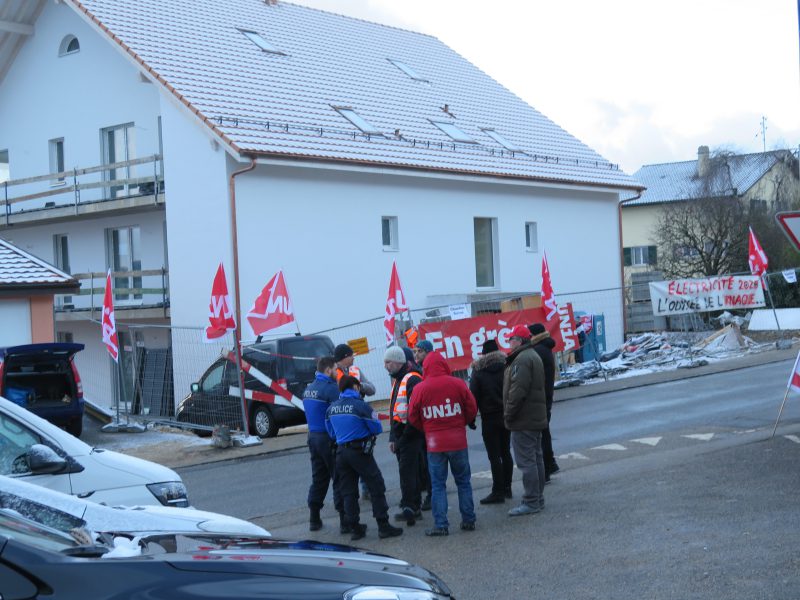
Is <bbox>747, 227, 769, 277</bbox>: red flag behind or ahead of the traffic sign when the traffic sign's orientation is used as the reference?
behind

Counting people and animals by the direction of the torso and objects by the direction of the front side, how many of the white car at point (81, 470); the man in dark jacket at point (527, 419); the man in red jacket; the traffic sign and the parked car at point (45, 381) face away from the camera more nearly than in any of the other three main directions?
2

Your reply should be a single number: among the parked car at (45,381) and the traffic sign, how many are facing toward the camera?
1

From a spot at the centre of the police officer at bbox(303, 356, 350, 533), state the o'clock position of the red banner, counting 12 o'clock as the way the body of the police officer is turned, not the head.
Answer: The red banner is roughly at 11 o'clock from the police officer.

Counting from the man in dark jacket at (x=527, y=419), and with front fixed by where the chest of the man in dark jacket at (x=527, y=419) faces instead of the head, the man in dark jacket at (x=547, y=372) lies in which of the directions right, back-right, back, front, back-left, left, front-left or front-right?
right

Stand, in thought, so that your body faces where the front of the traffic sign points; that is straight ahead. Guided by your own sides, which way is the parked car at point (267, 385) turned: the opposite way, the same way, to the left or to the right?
to the right

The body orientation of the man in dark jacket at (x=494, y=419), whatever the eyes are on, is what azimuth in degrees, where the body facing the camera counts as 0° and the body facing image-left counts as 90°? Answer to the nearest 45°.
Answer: approximately 135°

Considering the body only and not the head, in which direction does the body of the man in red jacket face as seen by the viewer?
away from the camera

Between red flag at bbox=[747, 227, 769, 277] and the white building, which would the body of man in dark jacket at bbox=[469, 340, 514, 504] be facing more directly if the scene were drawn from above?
the white building

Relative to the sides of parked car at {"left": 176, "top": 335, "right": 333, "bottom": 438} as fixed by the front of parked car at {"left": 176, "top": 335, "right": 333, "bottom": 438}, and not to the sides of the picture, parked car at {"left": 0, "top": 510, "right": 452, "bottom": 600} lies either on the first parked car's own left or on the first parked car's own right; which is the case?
on the first parked car's own left

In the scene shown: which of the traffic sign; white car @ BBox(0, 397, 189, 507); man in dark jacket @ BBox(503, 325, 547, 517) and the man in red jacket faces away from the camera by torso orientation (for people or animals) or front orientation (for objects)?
the man in red jacket

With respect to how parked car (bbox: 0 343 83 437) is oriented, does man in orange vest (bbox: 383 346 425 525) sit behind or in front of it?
behind

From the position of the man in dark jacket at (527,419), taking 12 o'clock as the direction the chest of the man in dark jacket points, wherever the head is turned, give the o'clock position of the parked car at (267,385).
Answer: The parked car is roughly at 2 o'clock from the man in dark jacket.

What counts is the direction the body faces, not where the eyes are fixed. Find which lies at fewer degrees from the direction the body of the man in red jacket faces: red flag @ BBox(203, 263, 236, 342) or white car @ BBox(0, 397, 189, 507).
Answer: the red flag

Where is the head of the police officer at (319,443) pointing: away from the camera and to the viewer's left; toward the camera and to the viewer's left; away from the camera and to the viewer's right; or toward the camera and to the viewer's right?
away from the camera and to the viewer's right

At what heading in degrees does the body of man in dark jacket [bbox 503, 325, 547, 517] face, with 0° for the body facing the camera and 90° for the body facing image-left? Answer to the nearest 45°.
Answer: approximately 90°

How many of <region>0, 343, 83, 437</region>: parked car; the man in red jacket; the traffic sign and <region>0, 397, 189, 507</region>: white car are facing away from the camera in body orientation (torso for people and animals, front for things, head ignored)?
2

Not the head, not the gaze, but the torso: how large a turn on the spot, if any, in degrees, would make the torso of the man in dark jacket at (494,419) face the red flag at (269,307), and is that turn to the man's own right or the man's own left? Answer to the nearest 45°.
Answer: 0° — they already face it

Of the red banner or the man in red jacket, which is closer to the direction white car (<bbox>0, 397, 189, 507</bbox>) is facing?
the man in red jacket
